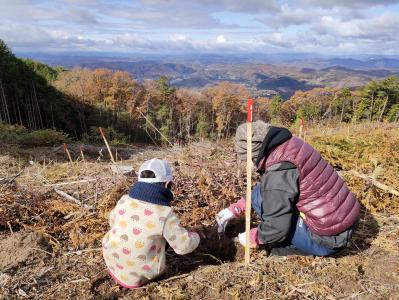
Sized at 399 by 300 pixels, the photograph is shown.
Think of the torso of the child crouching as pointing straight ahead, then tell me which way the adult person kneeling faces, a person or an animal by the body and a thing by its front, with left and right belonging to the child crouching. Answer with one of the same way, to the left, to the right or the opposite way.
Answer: to the left

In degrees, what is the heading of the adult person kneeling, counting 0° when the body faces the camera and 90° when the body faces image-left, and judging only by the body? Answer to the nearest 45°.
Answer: approximately 90°

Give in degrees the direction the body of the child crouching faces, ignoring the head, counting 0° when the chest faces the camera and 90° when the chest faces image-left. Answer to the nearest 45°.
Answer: approximately 225°

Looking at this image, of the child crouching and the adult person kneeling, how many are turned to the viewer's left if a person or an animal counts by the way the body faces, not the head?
1

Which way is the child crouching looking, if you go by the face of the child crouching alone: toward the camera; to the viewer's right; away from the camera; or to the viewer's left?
away from the camera

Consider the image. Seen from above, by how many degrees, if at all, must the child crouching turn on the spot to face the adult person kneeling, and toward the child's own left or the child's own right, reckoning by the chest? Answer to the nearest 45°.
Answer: approximately 45° to the child's own right

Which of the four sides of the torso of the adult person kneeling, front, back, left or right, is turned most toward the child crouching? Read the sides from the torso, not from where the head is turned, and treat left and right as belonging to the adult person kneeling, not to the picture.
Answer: front
